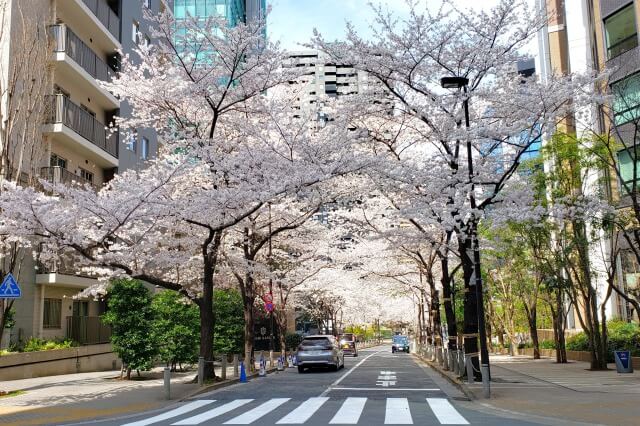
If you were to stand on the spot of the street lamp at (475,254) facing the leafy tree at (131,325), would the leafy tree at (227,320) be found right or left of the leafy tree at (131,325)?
right

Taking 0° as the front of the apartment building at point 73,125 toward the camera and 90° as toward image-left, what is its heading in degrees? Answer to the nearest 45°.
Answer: approximately 315°

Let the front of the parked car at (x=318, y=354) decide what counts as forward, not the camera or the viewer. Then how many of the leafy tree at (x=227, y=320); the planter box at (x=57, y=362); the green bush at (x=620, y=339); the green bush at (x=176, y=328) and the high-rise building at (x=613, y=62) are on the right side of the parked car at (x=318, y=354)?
2

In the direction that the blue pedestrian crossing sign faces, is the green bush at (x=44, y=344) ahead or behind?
behind

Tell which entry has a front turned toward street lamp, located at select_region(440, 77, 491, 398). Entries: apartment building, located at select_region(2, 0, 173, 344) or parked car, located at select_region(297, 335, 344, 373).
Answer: the apartment building

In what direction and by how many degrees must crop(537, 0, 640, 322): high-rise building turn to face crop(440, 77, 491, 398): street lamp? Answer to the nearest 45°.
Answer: approximately 45° to its left

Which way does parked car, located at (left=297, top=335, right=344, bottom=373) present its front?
away from the camera

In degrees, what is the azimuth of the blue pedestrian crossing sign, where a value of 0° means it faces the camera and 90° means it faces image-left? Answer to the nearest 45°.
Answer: approximately 0°

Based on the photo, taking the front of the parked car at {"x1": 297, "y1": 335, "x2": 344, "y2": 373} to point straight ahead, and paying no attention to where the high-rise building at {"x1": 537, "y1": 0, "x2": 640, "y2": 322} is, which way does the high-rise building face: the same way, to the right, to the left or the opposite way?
to the left
